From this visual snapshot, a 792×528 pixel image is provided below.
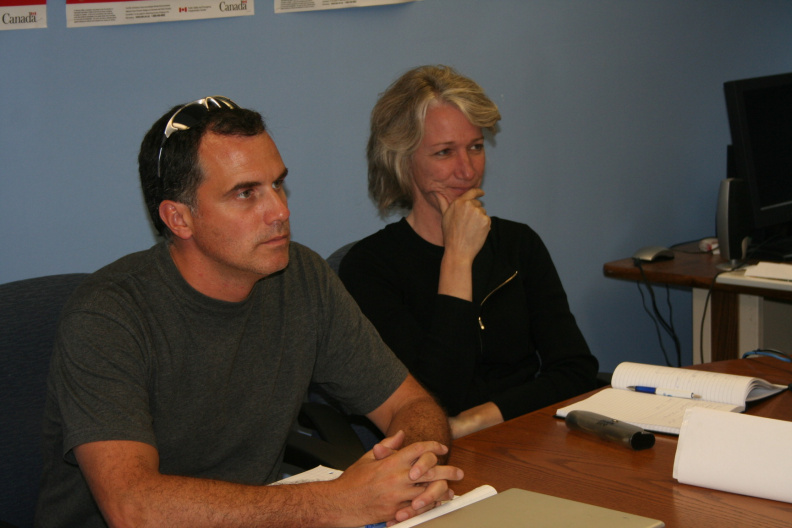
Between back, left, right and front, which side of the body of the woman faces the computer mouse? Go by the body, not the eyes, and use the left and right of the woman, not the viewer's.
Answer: left

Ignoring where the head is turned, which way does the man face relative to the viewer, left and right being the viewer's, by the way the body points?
facing the viewer and to the right of the viewer

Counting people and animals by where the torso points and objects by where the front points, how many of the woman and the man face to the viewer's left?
0

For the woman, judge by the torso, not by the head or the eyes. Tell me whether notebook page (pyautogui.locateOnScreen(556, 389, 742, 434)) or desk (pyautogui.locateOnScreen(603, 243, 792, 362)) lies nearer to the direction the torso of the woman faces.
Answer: the notebook page

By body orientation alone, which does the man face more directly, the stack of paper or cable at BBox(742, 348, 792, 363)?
the stack of paper

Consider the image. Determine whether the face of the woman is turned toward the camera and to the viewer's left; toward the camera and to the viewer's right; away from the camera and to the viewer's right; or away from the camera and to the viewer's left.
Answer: toward the camera and to the viewer's right

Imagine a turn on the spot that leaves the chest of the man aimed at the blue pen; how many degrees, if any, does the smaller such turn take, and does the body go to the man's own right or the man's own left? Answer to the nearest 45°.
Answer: approximately 45° to the man's own left

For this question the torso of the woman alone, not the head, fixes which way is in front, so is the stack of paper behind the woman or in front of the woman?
in front
